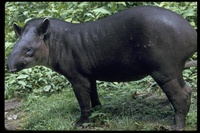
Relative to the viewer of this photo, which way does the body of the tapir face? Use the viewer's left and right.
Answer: facing to the left of the viewer
